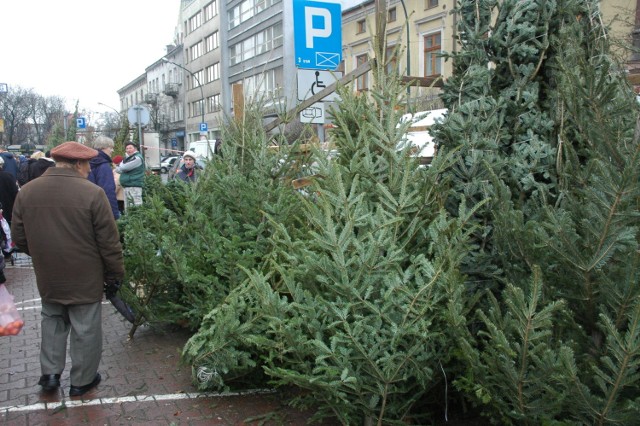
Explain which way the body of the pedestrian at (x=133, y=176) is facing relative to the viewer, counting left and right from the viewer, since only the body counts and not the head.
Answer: facing the viewer and to the left of the viewer

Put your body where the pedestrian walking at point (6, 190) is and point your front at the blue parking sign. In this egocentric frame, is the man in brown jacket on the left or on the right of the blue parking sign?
right

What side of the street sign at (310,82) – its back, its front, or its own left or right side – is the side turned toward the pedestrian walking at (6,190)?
right

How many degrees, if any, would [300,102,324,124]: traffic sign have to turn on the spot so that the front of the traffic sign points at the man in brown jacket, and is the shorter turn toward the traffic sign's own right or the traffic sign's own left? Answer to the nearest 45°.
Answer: approximately 45° to the traffic sign's own right

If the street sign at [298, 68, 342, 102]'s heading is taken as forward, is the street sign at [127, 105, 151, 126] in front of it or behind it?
behind

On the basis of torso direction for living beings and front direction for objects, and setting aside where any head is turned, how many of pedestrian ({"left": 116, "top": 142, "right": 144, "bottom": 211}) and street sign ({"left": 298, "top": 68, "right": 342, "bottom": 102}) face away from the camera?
0

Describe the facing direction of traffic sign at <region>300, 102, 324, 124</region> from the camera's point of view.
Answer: facing the viewer

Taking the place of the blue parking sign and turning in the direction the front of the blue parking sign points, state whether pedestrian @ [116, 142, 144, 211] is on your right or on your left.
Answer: on your right

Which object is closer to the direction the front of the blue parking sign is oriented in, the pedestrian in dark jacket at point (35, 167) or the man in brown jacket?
the man in brown jacket
